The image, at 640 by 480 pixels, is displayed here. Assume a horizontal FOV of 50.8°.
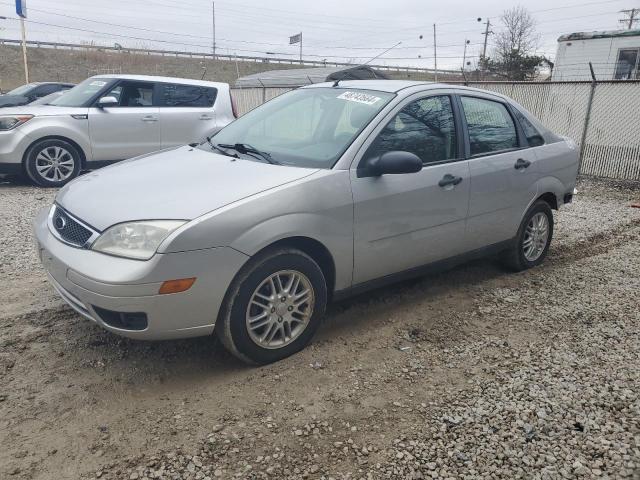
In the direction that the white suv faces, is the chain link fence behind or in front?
behind

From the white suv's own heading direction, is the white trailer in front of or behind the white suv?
behind

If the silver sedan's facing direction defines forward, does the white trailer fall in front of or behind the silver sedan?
behind

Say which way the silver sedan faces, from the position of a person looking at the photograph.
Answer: facing the viewer and to the left of the viewer

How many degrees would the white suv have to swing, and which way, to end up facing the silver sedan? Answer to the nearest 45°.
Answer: approximately 90° to its left

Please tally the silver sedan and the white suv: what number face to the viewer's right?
0

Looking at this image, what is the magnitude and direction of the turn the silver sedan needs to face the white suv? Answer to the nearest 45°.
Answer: approximately 90° to its right

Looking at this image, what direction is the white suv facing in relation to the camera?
to the viewer's left
